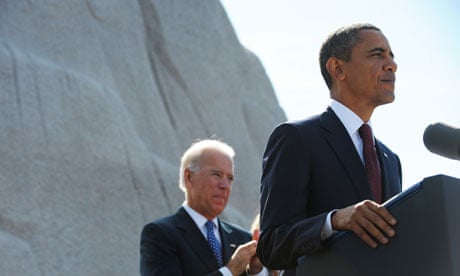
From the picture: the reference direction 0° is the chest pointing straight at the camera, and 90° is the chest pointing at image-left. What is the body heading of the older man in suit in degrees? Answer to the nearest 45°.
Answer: approximately 315°

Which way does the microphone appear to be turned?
to the viewer's left

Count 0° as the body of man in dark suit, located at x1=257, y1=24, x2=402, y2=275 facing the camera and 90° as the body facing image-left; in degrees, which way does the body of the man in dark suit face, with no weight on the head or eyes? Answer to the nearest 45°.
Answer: approximately 315°
